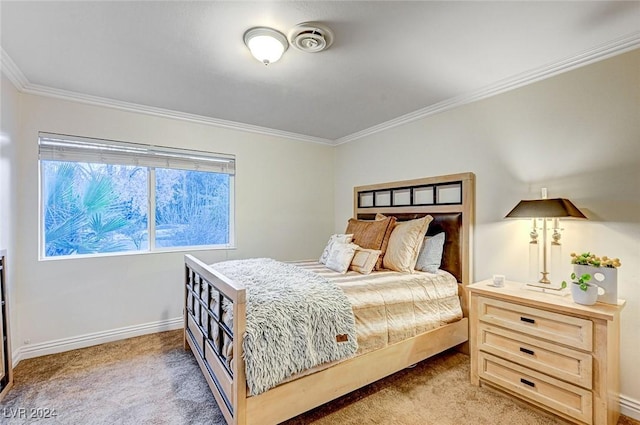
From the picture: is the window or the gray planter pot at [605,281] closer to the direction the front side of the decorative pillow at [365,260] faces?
the window

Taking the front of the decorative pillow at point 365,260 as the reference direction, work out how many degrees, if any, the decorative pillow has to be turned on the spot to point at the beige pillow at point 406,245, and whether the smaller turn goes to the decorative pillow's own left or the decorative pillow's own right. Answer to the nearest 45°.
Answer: approximately 135° to the decorative pillow's own left

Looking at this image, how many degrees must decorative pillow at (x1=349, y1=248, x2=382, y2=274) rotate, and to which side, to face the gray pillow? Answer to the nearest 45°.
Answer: approximately 135° to its left

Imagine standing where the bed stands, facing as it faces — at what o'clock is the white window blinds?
The white window blinds is roughly at 2 o'clock from the bed.

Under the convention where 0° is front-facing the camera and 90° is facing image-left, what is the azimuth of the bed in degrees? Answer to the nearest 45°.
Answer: approximately 45°

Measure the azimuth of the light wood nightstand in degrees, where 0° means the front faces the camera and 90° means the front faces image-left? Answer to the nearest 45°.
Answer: approximately 45°

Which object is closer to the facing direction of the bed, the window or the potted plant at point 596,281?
the window

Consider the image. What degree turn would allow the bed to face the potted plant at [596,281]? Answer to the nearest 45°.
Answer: approximately 135° to its left

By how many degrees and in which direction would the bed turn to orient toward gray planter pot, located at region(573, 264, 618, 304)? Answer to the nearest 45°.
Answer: approximately 135° to its left
